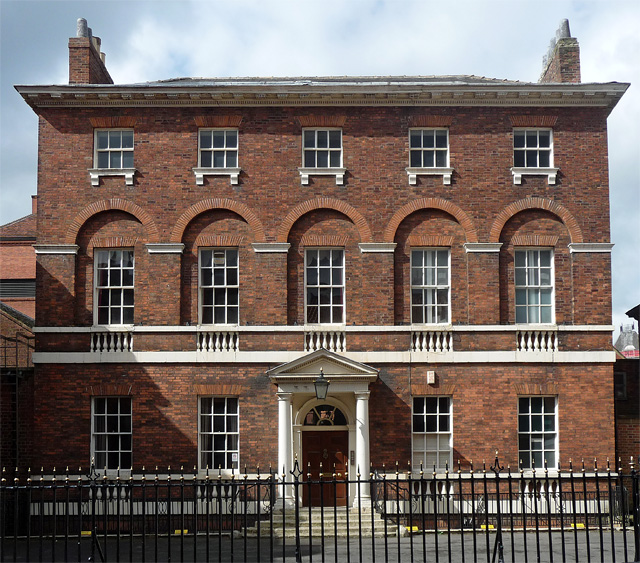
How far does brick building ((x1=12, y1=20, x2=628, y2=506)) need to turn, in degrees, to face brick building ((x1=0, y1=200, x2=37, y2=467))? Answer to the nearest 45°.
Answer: approximately 90° to its right

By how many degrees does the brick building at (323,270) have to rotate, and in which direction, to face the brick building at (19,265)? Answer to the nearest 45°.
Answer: approximately 135° to its right

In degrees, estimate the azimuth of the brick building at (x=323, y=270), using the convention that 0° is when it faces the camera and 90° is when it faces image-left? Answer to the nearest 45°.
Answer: approximately 0°
